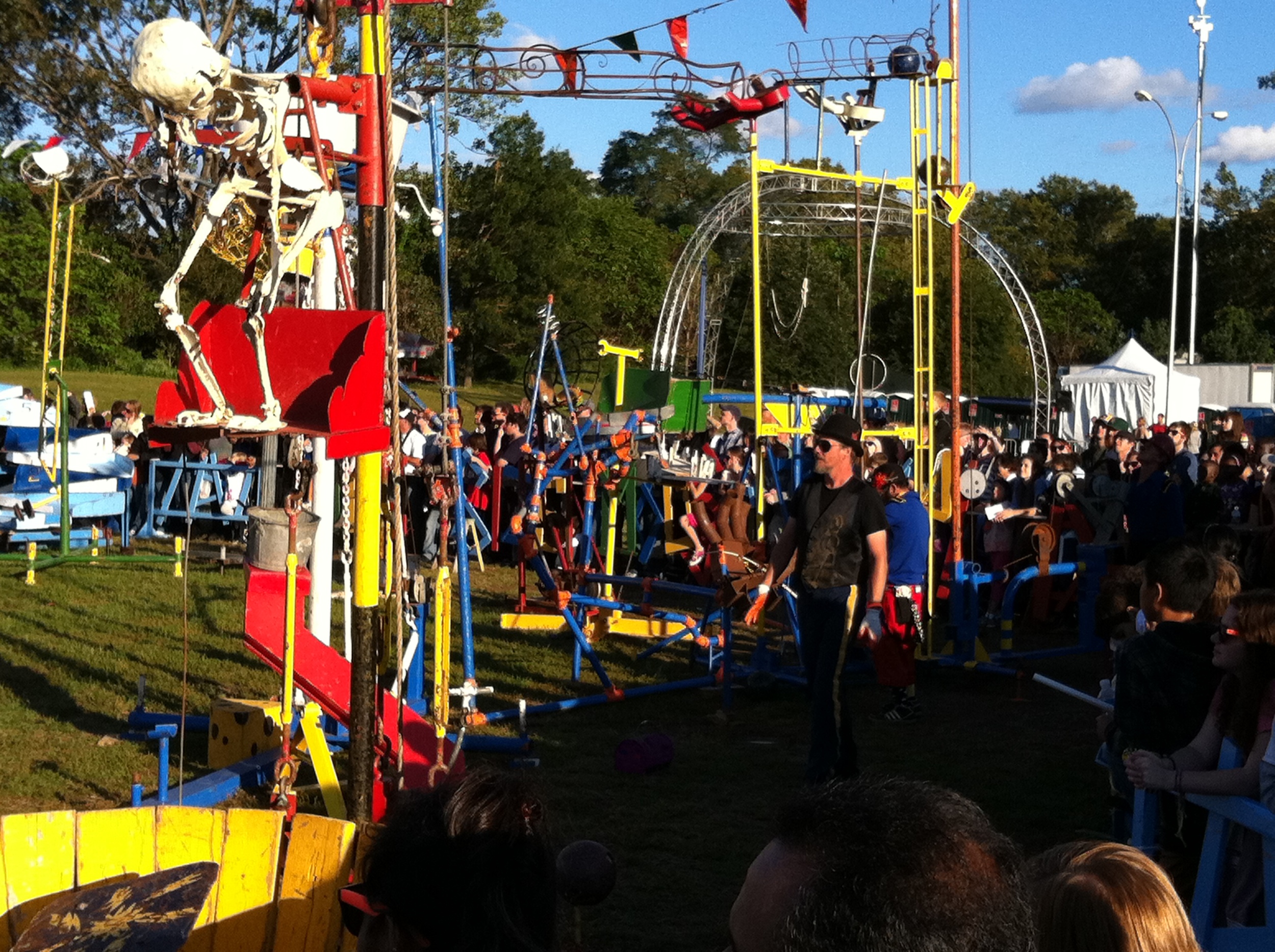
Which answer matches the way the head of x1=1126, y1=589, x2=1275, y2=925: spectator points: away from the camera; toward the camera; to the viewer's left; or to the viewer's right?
to the viewer's left

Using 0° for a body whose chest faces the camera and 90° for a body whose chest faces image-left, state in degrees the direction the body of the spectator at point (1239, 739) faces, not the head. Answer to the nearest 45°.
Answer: approximately 90°

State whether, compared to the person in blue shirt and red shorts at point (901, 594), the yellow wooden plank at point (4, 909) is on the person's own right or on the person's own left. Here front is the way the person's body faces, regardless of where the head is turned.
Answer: on the person's own left

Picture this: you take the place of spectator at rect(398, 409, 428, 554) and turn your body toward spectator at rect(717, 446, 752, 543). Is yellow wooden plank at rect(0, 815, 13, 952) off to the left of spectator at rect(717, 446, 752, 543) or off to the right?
right

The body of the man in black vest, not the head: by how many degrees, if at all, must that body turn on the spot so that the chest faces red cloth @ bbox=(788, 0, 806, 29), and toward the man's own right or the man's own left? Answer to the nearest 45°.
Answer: approximately 135° to the man's own right

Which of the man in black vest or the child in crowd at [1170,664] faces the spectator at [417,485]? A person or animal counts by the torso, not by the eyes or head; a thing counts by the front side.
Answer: the child in crowd

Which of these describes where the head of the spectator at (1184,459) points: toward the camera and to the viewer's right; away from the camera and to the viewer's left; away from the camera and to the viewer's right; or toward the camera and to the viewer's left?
toward the camera and to the viewer's left

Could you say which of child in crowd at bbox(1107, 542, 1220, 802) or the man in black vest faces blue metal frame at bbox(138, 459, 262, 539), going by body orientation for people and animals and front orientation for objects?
the child in crowd

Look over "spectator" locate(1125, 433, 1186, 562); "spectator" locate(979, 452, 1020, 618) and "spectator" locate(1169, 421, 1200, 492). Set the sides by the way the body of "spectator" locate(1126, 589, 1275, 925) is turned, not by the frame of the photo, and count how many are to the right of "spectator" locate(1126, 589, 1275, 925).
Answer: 3
